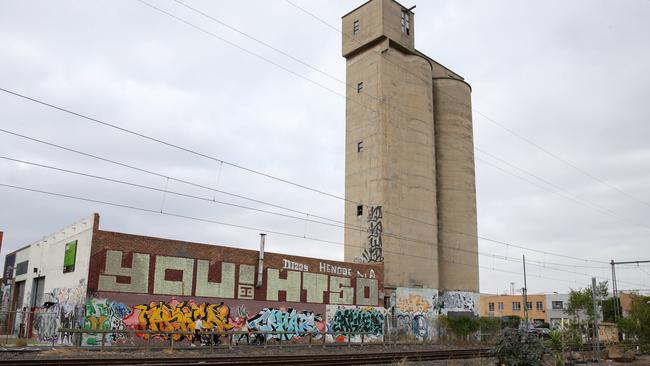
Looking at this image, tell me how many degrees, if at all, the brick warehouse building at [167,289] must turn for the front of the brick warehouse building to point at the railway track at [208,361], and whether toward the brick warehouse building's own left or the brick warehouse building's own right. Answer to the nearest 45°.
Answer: approximately 45° to the brick warehouse building's own left

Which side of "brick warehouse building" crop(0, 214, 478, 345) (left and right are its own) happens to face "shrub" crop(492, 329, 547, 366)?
left

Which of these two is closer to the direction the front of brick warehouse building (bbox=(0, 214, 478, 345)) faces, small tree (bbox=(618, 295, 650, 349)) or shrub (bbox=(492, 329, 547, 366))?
the shrub

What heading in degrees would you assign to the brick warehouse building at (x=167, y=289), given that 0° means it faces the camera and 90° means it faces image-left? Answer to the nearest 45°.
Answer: approximately 45°

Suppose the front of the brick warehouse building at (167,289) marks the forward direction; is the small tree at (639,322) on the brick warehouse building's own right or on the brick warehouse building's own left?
on the brick warehouse building's own left

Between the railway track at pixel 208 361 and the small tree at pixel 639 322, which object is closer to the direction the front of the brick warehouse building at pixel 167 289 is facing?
the railway track
